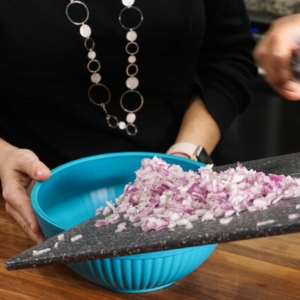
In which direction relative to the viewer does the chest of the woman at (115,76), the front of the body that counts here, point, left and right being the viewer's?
facing the viewer

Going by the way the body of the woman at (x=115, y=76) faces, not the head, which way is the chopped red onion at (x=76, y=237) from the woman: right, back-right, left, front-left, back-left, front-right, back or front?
front

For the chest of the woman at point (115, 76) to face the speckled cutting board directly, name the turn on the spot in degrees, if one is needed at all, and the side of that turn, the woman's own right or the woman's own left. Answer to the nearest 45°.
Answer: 0° — they already face it

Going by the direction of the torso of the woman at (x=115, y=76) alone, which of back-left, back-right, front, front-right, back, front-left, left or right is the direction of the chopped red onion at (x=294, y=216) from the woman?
front

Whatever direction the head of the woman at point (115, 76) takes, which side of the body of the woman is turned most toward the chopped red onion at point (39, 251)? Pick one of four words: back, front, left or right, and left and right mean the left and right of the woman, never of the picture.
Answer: front
